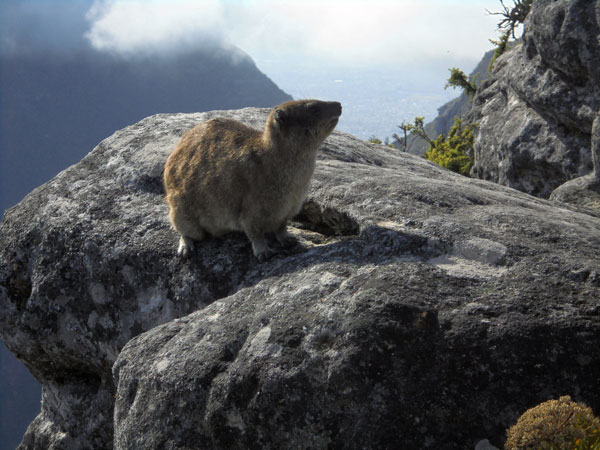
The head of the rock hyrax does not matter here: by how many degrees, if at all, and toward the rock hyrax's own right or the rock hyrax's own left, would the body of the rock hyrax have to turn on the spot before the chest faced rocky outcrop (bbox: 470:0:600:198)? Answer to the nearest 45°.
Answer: approximately 45° to the rock hyrax's own left

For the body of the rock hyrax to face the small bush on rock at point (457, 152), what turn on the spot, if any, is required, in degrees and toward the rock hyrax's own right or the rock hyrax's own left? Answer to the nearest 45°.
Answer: approximately 45° to the rock hyrax's own left

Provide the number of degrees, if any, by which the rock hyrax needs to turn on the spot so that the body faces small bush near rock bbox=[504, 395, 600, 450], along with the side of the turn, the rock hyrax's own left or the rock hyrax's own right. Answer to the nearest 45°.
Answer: approximately 90° to the rock hyrax's own right

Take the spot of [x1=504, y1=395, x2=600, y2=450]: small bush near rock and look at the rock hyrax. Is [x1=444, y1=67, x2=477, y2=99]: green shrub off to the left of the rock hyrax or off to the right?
right

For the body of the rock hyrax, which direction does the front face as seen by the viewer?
to the viewer's right

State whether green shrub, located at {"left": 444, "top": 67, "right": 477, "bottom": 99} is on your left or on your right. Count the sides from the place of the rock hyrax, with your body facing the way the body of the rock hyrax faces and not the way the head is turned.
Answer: on your left
